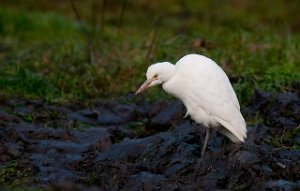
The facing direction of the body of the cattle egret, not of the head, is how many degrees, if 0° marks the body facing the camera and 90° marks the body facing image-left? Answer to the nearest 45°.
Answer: approximately 90°
